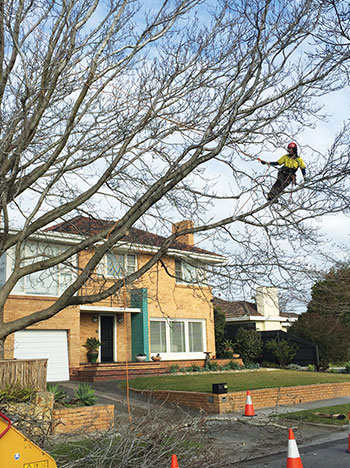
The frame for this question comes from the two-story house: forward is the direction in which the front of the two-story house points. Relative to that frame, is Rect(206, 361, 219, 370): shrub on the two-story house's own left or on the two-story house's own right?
on the two-story house's own left

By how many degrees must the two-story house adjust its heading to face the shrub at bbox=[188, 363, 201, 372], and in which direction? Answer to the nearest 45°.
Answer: approximately 90° to its left

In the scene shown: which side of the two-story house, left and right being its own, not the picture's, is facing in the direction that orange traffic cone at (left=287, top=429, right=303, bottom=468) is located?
front

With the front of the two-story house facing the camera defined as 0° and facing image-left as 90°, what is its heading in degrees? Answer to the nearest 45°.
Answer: approximately 0°

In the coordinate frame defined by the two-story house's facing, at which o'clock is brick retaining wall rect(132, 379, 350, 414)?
The brick retaining wall is roughly at 11 o'clock from the two-story house.

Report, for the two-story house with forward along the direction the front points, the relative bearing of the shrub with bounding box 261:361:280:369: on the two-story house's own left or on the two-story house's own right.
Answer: on the two-story house's own left

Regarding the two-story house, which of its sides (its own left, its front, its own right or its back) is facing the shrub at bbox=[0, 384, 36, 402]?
front

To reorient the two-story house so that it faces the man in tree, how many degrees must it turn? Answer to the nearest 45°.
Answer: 0° — it already faces them

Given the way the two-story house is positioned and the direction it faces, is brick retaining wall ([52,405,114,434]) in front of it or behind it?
in front
